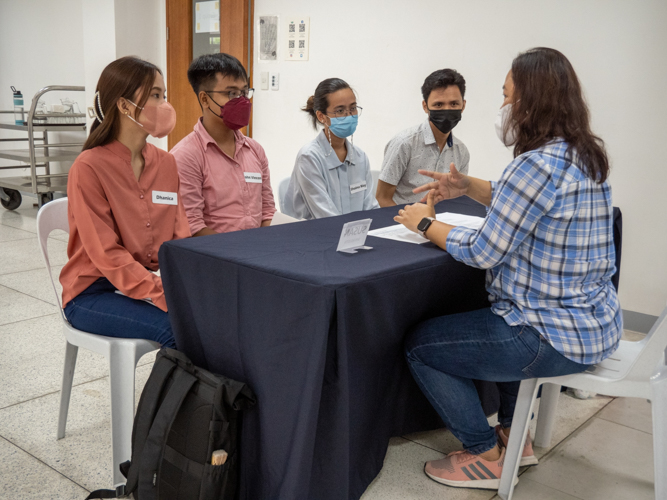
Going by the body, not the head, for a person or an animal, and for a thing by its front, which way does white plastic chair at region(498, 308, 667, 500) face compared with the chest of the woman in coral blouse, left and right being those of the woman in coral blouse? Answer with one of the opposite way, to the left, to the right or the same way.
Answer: the opposite way

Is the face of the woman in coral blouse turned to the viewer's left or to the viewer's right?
to the viewer's right

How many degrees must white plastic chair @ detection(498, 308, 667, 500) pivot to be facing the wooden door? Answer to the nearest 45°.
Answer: approximately 45° to its right

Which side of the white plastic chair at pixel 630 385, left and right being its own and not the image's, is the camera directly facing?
left

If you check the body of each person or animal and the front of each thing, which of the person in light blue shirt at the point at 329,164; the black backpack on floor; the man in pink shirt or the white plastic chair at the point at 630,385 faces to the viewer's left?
the white plastic chair

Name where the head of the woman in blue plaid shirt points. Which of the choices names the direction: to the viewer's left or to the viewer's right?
to the viewer's left

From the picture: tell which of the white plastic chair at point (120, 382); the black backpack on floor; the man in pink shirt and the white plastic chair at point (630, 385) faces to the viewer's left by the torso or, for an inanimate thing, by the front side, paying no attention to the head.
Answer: the white plastic chair at point (630, 385)

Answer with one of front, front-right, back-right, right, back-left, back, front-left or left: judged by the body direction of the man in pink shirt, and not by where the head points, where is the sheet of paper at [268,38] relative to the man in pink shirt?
back-left
